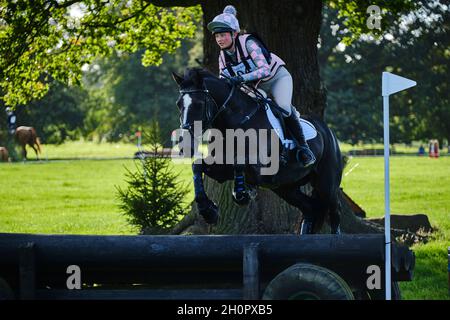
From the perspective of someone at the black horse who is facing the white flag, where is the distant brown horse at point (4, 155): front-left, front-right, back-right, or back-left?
back-left

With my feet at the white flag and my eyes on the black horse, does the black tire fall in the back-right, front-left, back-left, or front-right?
front-left

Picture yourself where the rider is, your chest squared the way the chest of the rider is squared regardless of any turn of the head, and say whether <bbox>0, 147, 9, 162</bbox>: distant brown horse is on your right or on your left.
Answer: on your right

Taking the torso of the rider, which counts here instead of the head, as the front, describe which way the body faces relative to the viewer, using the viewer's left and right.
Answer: facing the viewer and to the left of the viewer

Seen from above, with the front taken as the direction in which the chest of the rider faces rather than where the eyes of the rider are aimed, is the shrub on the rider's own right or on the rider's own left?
on the rider's own right
